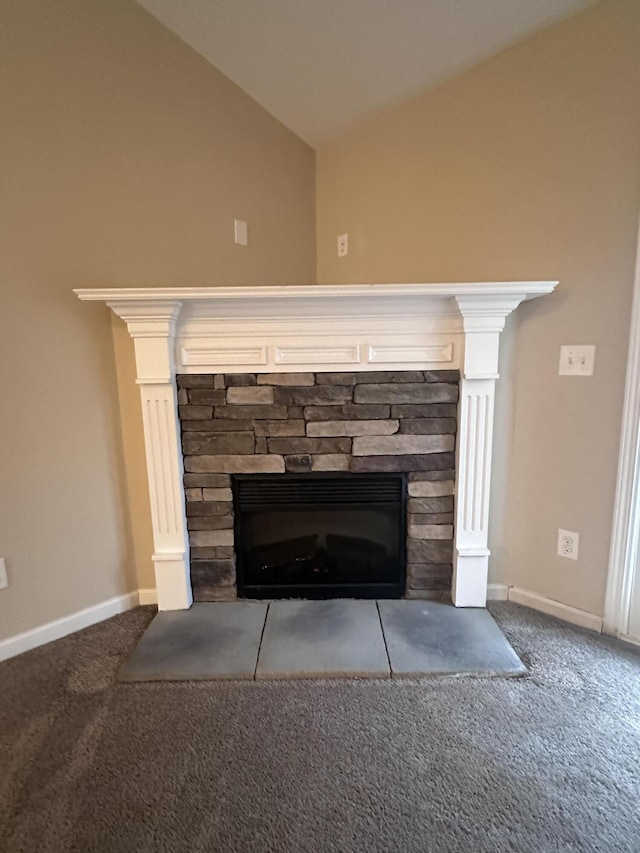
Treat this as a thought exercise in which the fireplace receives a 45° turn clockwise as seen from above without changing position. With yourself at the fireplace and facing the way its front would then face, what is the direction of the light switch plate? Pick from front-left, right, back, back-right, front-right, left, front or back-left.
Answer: back-left

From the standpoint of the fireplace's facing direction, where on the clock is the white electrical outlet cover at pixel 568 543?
The white electrical outlet cover is roughly at 9 o'clock from the fireplace.

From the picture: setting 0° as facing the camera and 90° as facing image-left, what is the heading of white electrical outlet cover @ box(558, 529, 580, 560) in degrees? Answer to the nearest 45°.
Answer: approximately 45°

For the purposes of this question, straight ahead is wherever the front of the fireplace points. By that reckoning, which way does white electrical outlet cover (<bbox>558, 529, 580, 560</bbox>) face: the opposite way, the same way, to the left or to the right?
to the right
